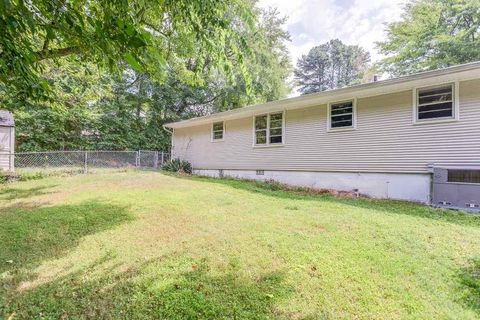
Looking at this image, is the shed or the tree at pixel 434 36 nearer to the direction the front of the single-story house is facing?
the tree

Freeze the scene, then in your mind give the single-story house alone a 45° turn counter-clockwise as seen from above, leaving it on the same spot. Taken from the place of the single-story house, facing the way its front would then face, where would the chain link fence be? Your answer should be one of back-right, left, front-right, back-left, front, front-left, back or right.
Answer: left

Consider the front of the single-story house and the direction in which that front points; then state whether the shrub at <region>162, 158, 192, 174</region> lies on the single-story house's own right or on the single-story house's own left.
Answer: on the single-story house's own left

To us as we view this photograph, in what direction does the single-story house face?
facing away from the viewer and to the right of the viewer

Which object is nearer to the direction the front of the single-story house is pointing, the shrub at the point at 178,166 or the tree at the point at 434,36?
the tree

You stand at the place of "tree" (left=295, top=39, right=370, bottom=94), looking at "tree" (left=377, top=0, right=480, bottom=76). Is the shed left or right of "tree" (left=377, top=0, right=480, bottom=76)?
right

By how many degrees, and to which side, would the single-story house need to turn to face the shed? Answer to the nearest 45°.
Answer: approximately 135° to its left
